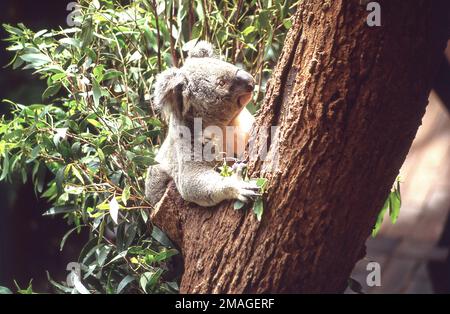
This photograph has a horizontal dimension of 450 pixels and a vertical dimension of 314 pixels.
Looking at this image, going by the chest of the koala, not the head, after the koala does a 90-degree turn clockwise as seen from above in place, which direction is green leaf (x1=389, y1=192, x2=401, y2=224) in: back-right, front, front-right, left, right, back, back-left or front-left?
left

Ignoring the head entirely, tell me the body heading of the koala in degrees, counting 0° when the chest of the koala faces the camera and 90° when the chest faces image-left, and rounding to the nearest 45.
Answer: approximately 270°

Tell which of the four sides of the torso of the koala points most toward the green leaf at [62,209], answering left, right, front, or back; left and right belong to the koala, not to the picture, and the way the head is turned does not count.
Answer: back

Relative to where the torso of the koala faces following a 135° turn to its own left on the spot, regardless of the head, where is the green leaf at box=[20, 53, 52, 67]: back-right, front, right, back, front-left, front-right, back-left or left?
front-left
